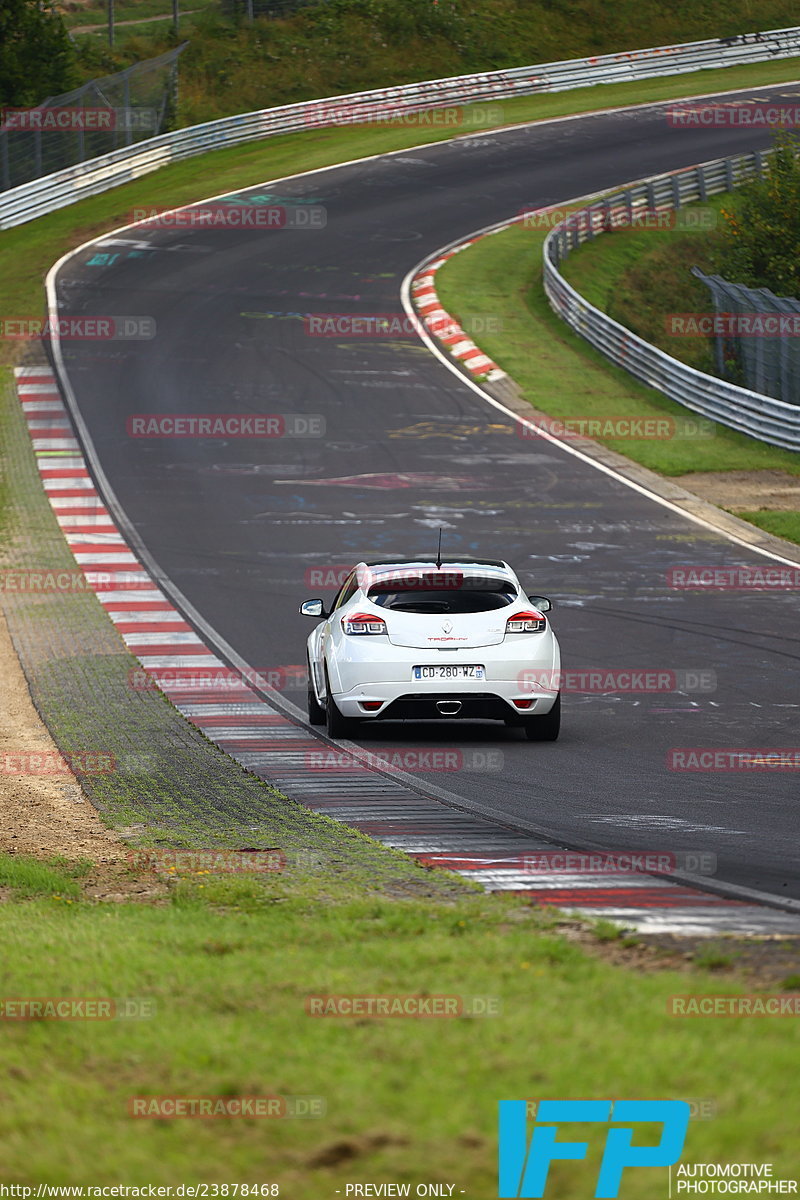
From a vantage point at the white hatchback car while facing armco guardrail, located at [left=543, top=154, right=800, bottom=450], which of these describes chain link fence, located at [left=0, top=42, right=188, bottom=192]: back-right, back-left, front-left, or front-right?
front-left

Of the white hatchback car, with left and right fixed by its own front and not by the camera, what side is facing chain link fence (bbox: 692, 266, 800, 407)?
front

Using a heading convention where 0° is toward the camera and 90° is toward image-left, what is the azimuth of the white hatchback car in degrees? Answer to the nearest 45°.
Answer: approximately 180°

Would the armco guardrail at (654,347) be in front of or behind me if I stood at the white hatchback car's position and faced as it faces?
in front

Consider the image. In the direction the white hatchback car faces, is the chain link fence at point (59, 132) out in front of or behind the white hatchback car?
in front

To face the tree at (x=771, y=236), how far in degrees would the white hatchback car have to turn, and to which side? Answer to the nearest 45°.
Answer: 0° — it already faces it
